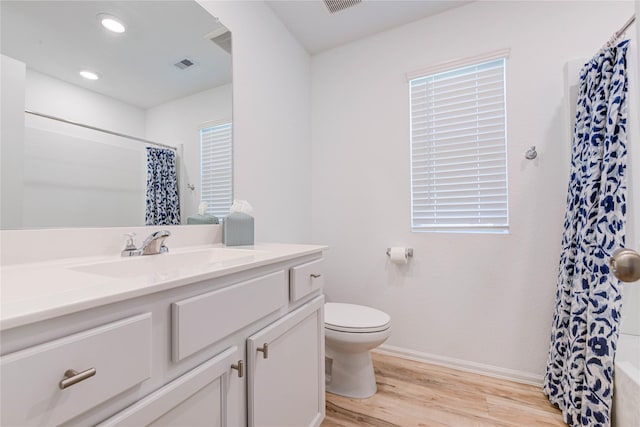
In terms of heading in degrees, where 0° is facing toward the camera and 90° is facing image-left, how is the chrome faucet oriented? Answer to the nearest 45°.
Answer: approximately 315°

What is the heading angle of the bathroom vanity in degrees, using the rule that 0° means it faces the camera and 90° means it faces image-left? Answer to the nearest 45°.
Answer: approximately 315°

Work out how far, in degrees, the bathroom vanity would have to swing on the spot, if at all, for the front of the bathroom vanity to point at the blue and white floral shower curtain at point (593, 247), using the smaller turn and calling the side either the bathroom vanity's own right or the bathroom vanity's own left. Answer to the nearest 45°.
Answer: approximately 45° to the bathroom vanity's own left

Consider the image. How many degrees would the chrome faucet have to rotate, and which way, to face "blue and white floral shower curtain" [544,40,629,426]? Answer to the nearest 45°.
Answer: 0° — it already faces it
